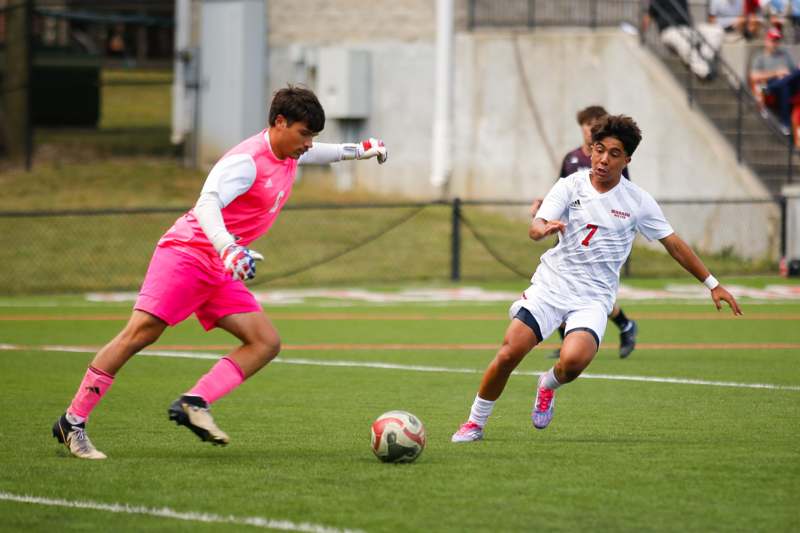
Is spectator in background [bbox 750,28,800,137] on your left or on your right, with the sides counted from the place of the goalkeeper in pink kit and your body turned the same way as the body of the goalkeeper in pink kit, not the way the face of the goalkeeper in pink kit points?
on your left

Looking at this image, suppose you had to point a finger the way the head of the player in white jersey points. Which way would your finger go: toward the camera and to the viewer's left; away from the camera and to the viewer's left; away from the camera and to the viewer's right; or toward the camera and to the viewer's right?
toward the camera and to the viewer's left

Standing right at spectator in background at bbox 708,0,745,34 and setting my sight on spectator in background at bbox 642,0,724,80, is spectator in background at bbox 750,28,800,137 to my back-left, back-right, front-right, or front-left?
front-left

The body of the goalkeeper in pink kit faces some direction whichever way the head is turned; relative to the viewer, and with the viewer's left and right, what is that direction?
facing the viewer and to the right of the viewer

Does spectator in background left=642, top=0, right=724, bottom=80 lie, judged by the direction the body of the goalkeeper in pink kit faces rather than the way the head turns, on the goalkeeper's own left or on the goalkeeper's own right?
on the goalkeeper's own left

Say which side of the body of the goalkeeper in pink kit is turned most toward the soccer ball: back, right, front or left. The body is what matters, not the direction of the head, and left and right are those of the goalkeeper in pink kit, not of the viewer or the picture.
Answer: front

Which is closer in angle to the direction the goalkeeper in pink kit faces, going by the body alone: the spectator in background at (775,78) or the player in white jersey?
the player in white jersey

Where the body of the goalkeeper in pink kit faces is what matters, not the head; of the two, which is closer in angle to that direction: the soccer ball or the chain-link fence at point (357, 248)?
the soccer ball

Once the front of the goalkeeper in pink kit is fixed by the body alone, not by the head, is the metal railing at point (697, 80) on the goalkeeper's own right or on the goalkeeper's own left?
on the goalkeeper's own left

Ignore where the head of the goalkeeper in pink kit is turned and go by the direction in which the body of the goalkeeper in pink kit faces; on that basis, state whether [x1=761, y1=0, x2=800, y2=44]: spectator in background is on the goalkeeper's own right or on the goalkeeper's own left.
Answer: on the goalkeeper's own left
